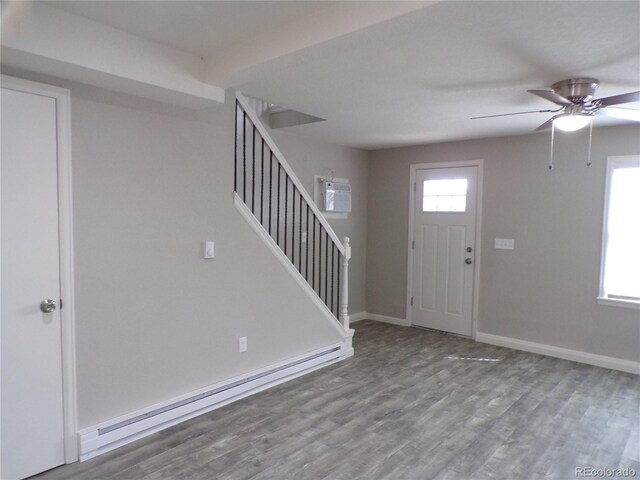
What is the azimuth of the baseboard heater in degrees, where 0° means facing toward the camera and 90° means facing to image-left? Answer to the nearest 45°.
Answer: approximately 315°

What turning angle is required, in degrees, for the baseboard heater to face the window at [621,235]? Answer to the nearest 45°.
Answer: approximately 45° to its left

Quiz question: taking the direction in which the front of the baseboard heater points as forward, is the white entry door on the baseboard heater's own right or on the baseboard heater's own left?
on the baseboard heater's own left
